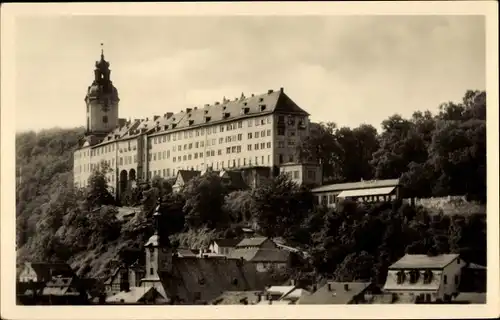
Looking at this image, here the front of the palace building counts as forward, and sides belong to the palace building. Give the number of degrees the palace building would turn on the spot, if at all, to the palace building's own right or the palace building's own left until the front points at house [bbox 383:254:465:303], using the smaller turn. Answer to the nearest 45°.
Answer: approximately 90° to the palace building's own left

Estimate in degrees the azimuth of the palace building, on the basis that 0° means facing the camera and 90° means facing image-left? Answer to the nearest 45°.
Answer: approximately 45°

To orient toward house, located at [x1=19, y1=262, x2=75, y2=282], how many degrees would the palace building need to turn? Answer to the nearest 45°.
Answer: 0° — it already faces it

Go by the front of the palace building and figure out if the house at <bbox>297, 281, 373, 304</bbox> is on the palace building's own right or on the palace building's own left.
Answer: on the palace building's own left
